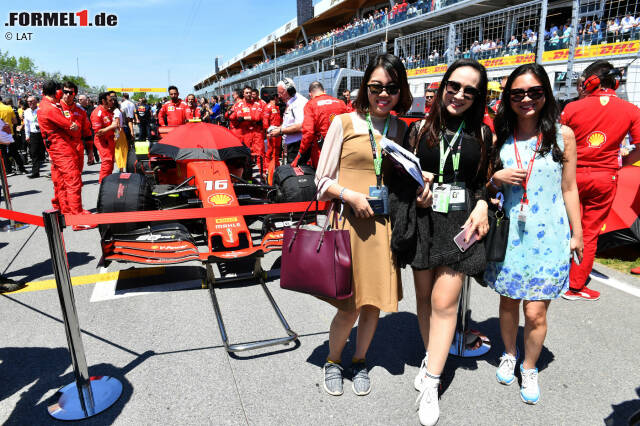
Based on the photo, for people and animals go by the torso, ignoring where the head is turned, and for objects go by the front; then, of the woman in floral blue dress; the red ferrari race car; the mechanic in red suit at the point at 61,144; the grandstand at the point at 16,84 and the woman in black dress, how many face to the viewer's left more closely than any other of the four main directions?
0

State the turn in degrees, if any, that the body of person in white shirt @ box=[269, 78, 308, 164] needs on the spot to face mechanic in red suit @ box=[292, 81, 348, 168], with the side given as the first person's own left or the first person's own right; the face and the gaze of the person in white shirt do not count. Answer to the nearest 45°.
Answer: approximately 90° to the first person's own left

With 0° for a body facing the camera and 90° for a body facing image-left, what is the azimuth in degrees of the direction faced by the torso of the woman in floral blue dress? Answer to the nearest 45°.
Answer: approximately 0°

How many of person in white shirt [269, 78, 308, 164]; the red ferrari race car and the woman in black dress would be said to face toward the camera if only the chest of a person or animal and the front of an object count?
2

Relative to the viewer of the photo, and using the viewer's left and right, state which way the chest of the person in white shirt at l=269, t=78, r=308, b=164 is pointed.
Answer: facing to the left of the viewer

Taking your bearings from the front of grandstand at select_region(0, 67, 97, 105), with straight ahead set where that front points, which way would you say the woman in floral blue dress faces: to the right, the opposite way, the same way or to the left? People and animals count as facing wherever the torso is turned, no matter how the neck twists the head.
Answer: to the right

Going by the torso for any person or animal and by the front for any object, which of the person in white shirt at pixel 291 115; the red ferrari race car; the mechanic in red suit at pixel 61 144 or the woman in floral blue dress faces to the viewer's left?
the person in white shirt

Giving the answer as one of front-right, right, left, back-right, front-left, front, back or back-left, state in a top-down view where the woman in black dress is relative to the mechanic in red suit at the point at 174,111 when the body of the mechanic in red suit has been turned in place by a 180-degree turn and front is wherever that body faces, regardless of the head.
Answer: back

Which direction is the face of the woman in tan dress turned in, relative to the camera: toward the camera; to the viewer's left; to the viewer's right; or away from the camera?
toward the camera

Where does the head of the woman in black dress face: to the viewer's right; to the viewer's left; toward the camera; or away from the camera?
toward the camera

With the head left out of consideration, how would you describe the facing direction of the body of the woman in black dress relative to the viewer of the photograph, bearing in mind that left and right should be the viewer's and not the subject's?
facing the viewer

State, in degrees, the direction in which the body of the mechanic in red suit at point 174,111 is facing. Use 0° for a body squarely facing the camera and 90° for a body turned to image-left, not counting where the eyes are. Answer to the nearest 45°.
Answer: approximately 0°
